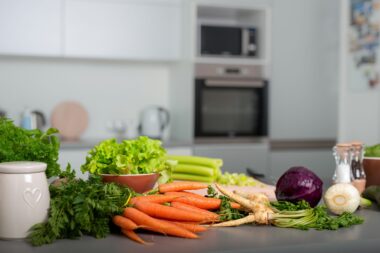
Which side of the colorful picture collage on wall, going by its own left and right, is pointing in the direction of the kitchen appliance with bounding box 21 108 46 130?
right

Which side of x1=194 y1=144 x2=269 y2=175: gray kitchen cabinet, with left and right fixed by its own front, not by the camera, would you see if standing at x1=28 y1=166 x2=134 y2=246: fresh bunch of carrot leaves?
front

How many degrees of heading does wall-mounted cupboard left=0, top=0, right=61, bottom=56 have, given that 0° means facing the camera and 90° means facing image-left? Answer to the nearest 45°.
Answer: approximately 0°

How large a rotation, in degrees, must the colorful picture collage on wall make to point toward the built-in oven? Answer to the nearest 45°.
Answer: approximately 90° to its right

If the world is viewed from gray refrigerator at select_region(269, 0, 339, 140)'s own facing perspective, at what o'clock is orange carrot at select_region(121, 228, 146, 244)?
The orange carrot is roughly at 12 o'clock from the gray refrigerator.

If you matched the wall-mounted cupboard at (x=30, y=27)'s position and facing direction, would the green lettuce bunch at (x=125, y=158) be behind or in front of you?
in front

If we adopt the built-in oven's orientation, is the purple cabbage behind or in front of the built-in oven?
in front
